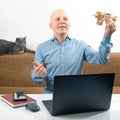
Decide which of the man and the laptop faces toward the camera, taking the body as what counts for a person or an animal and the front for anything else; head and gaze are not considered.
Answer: the man

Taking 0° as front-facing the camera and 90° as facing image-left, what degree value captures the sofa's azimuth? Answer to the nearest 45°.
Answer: approximately 0°

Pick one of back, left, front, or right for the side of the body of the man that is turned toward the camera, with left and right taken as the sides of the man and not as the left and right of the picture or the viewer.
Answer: front

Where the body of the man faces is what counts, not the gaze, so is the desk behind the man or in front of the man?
in front

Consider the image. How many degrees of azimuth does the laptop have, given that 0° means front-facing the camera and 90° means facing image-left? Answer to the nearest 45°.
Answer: approximately 135°

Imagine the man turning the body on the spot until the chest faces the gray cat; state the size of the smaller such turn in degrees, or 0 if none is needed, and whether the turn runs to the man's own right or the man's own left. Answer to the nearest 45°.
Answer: approximately 135° to the man's own right

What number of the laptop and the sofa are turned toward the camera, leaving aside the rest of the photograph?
1

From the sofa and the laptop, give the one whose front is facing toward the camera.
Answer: the sofa
